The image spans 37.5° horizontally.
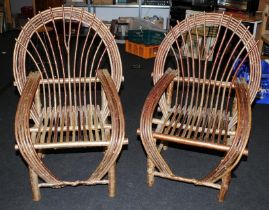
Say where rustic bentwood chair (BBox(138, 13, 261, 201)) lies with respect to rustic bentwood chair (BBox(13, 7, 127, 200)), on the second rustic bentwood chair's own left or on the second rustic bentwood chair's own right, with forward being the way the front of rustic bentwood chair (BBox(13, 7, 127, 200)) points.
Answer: on the second rustic bentwood chair's own left

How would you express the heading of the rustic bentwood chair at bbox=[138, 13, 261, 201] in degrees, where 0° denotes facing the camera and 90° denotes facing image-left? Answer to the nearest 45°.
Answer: approximately 45°

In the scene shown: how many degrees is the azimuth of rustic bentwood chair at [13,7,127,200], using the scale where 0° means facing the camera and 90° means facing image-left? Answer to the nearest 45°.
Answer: approximately 0°

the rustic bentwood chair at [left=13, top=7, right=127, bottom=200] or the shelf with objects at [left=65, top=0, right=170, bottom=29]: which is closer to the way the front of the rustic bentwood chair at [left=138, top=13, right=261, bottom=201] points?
the rustic bentwood chair

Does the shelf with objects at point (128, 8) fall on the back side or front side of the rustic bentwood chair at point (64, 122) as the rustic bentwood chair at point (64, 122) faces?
on the back side

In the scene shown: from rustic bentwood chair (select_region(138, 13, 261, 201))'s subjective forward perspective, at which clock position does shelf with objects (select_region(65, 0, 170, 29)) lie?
The shelf with objects is roughly at 4 o'clock from the rustic bentwood chair.

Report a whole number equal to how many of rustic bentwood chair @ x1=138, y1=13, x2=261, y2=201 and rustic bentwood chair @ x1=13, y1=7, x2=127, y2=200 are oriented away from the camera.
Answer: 0

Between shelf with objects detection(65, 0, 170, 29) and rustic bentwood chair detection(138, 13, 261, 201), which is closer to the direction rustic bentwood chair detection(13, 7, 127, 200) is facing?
the rustic bentwood chair
